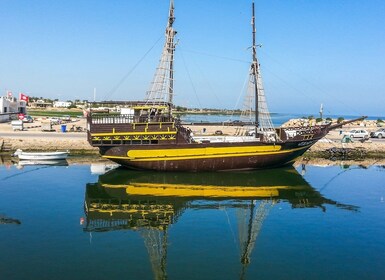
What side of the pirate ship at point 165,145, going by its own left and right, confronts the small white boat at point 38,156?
back

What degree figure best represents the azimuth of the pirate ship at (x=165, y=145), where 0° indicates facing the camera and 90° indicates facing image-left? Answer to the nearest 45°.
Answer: approximately 270°
